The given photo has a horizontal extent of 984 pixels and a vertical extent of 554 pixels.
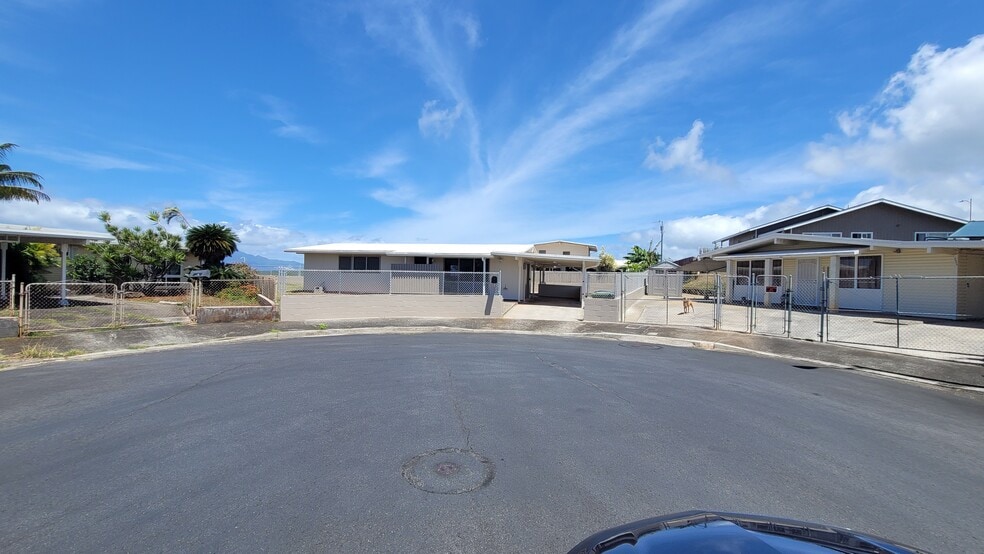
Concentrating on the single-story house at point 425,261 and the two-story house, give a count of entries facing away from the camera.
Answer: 0

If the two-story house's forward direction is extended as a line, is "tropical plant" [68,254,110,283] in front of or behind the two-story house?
in front

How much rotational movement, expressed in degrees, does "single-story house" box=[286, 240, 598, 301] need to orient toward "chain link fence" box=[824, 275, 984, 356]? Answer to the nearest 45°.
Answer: approximately 45° to its left

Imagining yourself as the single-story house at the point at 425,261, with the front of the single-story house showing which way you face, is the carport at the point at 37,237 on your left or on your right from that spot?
on your right

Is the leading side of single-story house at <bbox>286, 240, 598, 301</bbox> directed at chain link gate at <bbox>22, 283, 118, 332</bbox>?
no

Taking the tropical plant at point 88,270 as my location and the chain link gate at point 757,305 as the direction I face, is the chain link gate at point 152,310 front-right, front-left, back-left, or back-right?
front-right

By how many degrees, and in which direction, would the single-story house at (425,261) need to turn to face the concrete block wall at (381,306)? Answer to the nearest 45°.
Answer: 0° — it already faces it

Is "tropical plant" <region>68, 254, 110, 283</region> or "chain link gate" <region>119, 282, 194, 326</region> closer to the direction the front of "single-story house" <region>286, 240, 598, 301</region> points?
the chain link gate

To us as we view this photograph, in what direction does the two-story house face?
facing the viewer and to the left of the viewer

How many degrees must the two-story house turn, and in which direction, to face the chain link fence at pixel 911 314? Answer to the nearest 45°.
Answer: approximately 45° to its left

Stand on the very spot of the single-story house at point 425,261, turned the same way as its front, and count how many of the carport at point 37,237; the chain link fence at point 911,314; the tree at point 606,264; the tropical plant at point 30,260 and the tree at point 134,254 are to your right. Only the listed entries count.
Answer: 3

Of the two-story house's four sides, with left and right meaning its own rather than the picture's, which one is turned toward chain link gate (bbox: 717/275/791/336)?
front

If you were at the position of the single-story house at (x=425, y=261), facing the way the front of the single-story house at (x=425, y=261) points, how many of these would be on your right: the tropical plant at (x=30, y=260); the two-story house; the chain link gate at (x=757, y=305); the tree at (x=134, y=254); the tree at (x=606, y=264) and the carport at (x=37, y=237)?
3

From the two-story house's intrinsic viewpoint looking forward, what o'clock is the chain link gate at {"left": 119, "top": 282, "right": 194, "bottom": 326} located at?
The chain link gate is roughly at 12 o'clock from the two-story house.

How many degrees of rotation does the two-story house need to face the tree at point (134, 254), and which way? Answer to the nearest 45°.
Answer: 0° — it already faces it

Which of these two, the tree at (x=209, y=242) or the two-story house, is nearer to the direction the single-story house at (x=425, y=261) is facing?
the two-story house

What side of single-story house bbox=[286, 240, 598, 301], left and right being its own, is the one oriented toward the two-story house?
left

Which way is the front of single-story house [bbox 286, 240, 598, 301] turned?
toward the camera
